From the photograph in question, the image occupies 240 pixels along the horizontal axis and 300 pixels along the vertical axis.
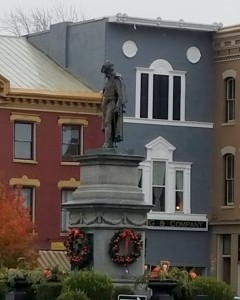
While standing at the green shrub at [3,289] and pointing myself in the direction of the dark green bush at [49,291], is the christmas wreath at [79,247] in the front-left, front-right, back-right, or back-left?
front-left

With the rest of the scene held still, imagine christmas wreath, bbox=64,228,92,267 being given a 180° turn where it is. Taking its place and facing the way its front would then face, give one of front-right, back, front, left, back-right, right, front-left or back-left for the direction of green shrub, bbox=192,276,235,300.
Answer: front-right

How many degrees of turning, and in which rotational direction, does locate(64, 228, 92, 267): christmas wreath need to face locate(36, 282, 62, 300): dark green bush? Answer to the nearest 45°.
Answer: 0° — it already faces it

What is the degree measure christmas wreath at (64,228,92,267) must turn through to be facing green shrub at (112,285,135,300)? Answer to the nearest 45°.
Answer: approximately 90° to its left

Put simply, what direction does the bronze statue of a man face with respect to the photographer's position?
facing the viewer and to the left of the viewer

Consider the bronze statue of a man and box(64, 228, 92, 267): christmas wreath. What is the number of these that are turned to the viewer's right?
0
